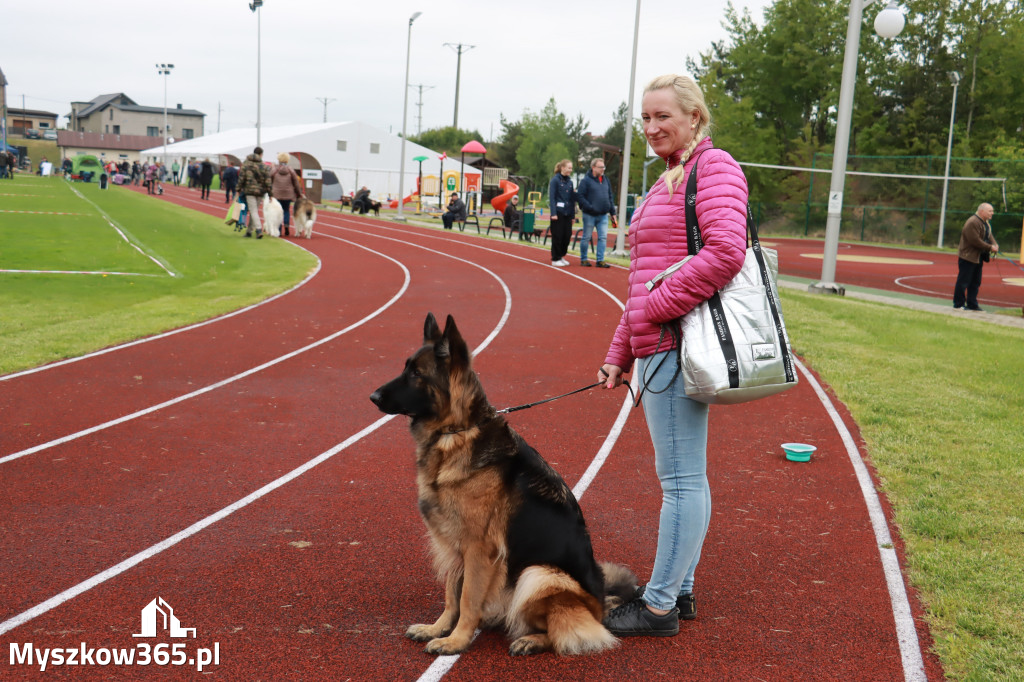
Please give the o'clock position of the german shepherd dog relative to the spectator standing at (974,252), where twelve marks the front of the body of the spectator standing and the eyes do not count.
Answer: The german shepherd dog is roughly at 3 o'clock from the spectator standing.

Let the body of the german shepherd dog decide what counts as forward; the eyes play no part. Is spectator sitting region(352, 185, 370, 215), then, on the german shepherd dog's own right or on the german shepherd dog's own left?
on the german shepherd dog's own right

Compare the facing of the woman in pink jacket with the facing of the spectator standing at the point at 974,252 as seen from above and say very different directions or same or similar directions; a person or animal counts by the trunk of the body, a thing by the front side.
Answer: very different directions

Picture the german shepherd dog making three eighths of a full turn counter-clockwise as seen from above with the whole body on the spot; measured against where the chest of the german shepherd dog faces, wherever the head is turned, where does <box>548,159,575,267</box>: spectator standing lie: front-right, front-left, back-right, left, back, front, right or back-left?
back-left

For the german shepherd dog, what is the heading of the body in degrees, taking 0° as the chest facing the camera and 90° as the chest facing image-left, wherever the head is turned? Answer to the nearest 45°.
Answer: approximately 90°

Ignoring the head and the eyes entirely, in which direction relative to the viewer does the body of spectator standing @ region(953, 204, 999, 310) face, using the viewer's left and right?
facing to the right of the viewer
